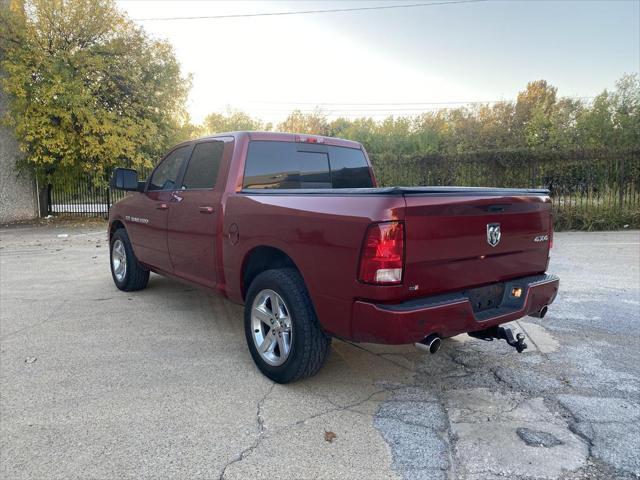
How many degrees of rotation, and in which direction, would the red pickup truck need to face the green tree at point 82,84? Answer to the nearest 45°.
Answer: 0° — it already faces it

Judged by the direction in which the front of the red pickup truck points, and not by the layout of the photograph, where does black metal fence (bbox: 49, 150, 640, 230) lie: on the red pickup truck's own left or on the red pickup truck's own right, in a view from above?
on the red pickup truck's own right

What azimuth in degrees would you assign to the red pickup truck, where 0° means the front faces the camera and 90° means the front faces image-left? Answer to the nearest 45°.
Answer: approximately 135°

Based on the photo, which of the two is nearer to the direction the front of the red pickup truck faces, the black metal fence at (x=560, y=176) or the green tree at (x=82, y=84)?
the green tree

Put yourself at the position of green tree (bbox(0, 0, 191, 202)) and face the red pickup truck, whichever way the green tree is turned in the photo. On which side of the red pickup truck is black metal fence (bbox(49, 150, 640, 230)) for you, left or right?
left

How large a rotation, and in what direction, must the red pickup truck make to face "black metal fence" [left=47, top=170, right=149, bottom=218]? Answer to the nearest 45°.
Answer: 0° — it already faces it
